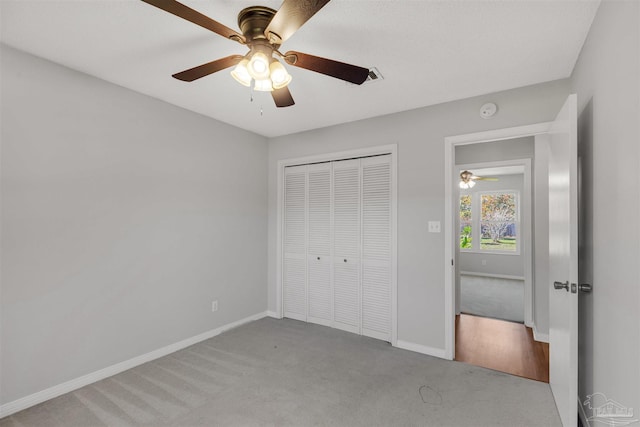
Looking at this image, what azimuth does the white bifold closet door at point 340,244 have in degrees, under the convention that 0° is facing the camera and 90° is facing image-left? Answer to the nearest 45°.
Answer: approximately 45°

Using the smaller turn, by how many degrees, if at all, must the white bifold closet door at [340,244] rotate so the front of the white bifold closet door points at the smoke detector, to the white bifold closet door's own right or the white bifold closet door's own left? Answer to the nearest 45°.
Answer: approximately 90° to the white bifold closet door's own left

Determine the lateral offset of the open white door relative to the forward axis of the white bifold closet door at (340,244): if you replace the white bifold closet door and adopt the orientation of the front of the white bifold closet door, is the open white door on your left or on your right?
on your left

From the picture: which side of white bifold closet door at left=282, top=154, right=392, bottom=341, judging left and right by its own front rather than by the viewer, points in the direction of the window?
back

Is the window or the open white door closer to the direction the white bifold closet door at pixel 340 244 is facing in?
the open white door
